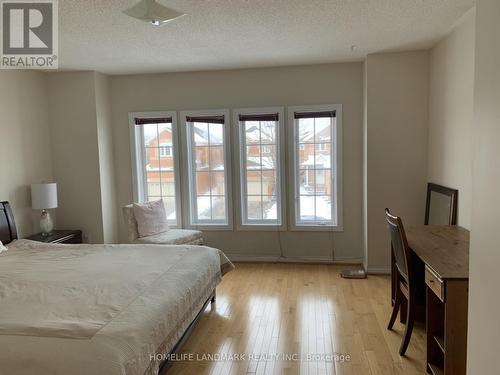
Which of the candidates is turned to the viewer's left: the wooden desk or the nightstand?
the wooden desk

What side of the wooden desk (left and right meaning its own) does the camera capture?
left

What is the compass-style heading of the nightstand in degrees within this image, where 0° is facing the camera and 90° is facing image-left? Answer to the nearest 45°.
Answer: approximately 315°

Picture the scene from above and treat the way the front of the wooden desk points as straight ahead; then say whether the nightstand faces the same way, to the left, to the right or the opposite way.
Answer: the opposite way

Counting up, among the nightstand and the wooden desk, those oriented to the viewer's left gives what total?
1

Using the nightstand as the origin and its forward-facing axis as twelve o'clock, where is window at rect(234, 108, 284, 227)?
The window is roughly at 11 o'clock from the nightstand.

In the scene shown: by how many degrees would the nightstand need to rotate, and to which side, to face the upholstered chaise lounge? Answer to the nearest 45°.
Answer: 0° — it already faces it
